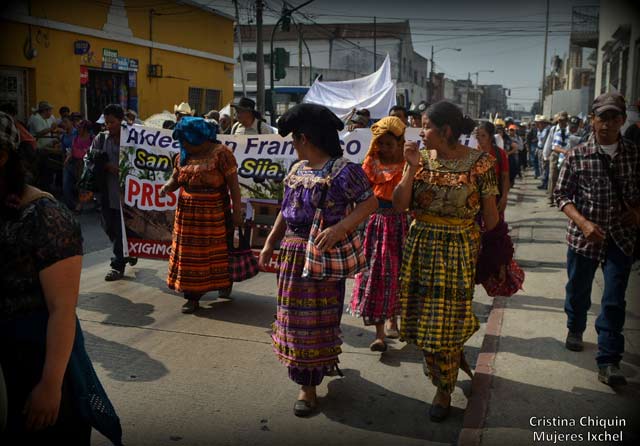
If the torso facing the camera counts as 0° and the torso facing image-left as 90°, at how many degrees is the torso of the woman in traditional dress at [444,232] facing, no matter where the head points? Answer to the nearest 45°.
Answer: approximately 0°

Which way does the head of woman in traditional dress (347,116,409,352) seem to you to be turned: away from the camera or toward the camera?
toward the camera

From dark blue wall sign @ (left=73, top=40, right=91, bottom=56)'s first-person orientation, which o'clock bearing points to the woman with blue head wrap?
The woman with blue head wrap is roughly at 12 o'clock from the dark blue wall sign.

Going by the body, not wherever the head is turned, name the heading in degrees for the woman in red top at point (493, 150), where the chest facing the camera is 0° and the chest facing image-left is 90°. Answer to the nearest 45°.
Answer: approximately 45°

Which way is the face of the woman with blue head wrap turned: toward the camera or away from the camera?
toward the camera

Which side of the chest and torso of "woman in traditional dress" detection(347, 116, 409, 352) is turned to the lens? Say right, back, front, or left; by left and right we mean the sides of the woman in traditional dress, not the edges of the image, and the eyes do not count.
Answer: front

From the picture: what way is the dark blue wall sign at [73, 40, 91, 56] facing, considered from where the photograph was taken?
facing the viewer

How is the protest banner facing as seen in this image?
toward the camera

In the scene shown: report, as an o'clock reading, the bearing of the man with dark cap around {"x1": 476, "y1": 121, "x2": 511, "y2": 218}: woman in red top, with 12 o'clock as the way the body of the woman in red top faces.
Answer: The man with dark cap is roughly at 10 o'clock from the woman in red top.

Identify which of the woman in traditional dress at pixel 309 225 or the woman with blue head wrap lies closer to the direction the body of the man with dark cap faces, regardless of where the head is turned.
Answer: the woman in traditional dress

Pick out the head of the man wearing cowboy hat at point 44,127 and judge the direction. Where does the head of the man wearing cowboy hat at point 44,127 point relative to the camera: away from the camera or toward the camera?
toward the camera
